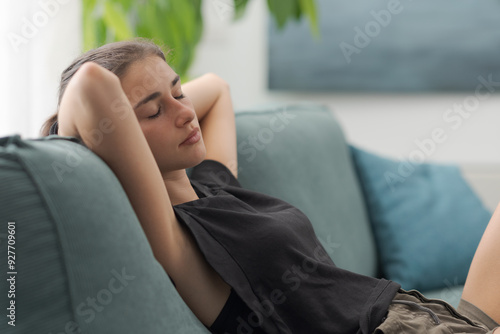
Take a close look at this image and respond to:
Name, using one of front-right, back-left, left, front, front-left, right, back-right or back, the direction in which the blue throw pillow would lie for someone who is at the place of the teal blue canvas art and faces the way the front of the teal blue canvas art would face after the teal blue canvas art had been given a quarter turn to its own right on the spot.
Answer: left

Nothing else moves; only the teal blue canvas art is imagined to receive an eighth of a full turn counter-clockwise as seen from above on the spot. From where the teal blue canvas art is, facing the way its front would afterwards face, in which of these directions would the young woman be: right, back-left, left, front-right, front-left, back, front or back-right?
front-right

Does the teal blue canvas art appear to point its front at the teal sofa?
yes

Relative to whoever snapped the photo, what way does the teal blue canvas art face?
facing the viewer

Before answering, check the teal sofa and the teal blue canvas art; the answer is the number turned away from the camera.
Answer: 0

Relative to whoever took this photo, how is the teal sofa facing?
facing the viewer and to the right of the viewer
